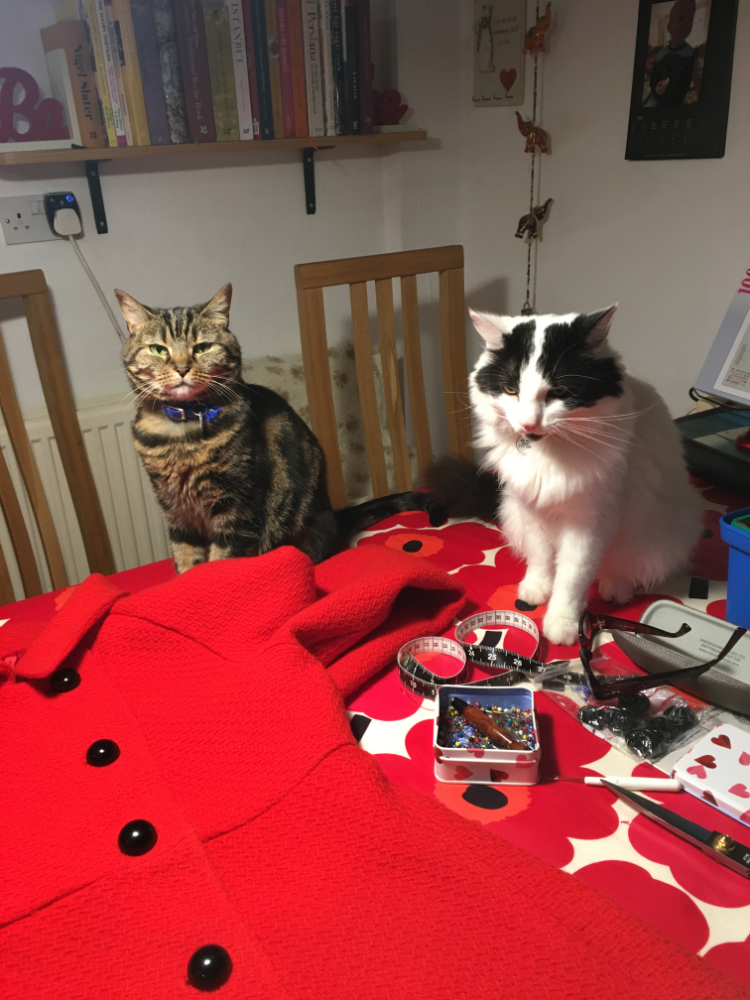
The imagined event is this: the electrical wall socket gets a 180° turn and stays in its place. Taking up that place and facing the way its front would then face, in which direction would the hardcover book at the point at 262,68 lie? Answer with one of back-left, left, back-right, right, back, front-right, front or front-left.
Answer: right

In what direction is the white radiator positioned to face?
toward the camera

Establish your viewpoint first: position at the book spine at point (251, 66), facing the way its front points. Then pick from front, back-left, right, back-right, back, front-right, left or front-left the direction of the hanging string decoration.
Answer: left

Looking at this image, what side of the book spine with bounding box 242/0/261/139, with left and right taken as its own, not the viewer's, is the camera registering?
front

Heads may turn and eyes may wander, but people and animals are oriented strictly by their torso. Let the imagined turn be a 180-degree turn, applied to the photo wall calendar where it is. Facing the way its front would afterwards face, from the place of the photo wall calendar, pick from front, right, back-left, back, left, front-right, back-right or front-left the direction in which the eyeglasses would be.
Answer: back

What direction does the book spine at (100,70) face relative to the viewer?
toward the camera

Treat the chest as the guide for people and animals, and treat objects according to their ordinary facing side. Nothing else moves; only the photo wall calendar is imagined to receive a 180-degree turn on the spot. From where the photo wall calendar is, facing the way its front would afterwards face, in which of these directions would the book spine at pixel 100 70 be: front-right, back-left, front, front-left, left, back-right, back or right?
left

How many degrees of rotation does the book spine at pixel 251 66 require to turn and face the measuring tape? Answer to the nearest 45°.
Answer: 0° — it already faces it

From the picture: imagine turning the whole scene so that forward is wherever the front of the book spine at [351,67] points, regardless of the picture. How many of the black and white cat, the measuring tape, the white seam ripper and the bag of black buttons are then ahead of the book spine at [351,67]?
4

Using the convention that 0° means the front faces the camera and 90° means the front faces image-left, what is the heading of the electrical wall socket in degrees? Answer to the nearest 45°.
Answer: approximately 0°

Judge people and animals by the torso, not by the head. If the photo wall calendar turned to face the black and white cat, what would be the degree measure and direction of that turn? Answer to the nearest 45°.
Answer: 0° — it already faces it
